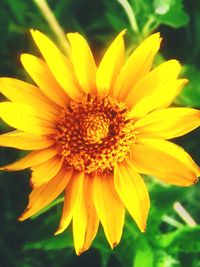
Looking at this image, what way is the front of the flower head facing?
toward the camera

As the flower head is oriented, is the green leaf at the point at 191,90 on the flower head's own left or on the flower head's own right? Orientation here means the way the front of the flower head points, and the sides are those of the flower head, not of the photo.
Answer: on the flower head's own left
